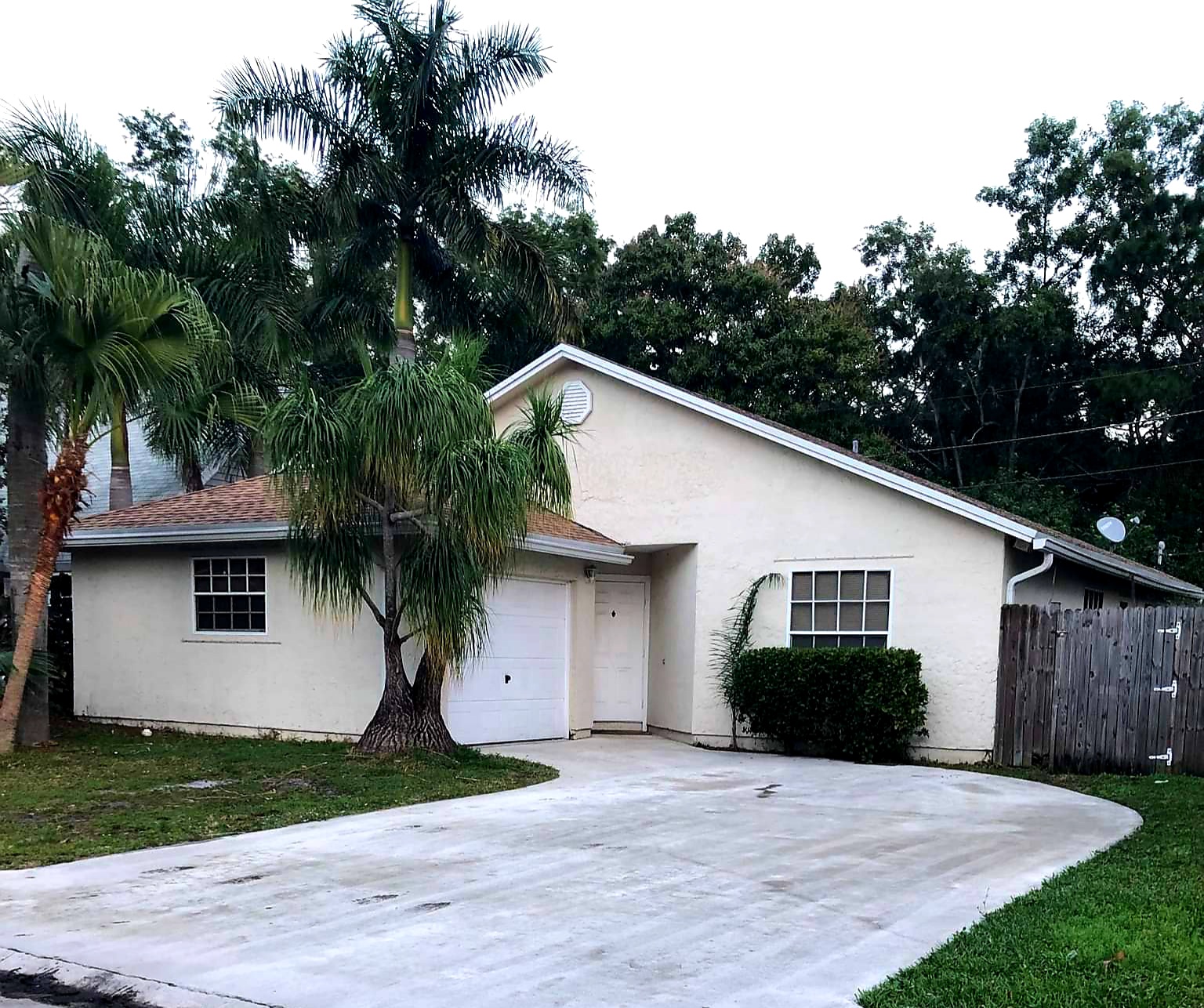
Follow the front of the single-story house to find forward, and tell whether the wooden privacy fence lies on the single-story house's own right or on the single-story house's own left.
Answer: on the single-story house's own left

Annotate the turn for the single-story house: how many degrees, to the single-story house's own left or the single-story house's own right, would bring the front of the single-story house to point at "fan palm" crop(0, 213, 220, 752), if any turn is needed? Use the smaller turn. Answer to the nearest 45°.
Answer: approximately 45° to the single-story house's own right

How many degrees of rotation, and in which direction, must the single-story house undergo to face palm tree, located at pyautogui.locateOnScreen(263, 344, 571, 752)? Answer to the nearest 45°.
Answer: approximately 45° to its right

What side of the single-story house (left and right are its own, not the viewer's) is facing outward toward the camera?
front
